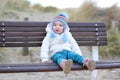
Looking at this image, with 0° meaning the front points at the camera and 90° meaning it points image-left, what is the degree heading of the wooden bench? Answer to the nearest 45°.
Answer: approximately 0°
